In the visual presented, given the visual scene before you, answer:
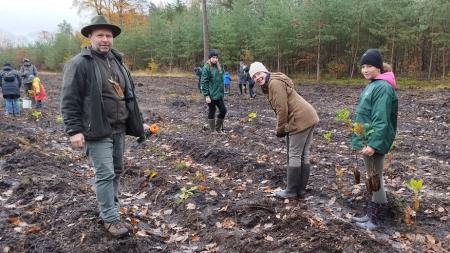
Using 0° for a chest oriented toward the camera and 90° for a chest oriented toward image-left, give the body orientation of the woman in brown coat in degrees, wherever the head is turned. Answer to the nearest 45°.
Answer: approximately 90°

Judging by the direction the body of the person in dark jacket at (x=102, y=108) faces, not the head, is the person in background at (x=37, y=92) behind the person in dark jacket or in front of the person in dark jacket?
behind

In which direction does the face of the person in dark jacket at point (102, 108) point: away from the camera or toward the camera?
toward the camera

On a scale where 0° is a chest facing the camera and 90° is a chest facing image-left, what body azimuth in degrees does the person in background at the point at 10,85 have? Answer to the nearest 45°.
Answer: approximately 180°

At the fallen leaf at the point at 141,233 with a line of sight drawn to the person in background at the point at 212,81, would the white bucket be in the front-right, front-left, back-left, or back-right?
front-left

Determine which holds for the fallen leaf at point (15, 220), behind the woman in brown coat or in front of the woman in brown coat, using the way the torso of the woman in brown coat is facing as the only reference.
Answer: in front

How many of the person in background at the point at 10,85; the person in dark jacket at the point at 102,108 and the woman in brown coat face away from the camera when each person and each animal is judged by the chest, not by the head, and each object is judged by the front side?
1

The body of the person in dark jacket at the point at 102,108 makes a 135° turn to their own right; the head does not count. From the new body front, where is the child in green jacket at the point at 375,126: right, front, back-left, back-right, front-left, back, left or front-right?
back

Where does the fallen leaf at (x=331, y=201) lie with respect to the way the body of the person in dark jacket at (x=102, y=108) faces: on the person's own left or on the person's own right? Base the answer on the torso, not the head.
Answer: on the person's own left

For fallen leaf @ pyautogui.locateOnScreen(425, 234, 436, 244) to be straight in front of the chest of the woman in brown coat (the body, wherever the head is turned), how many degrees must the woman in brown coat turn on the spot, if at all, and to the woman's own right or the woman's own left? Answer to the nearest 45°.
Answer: approximately 135° to the woman's own left

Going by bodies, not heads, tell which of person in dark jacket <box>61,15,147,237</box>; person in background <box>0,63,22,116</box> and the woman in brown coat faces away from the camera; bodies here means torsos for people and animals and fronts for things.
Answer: the person in background

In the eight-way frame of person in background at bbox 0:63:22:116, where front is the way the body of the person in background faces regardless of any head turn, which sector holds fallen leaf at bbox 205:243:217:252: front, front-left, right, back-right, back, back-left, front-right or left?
back

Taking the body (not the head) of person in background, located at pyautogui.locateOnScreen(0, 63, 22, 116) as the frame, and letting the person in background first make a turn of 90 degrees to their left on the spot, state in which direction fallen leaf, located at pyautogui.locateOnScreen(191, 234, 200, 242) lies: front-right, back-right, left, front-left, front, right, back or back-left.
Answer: left

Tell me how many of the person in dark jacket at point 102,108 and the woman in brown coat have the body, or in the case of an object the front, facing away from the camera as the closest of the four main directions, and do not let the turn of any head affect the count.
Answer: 0

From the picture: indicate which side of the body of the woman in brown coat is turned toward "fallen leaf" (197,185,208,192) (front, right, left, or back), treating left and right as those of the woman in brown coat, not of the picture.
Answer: front

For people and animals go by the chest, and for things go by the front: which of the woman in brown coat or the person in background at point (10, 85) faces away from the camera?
the person in background

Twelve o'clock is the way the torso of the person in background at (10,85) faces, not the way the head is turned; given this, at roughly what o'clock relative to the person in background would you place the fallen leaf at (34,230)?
The fallen leaf is roughly at 6 o'clock from the person in background.

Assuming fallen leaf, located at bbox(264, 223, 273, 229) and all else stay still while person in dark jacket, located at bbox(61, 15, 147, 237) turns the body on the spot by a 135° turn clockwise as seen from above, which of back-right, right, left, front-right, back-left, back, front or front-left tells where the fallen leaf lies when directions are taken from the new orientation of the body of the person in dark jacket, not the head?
back

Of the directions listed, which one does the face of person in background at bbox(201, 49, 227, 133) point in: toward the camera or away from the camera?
toward the camera
